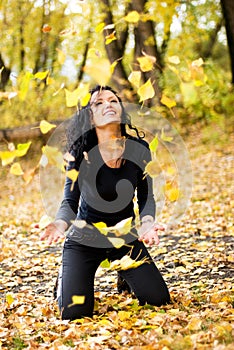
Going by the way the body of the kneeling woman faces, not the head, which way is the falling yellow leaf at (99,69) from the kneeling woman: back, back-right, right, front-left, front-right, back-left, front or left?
front-right

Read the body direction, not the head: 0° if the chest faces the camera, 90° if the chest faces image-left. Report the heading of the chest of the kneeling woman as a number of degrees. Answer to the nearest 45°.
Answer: approximately 315°

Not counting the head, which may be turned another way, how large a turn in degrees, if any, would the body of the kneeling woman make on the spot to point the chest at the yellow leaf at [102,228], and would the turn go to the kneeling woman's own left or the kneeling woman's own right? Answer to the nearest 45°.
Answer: approximately 45° to the kneeling woman's own right

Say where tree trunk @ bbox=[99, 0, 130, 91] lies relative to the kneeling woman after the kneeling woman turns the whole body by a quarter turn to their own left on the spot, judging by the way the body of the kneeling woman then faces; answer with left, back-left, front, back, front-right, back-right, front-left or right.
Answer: front-left
